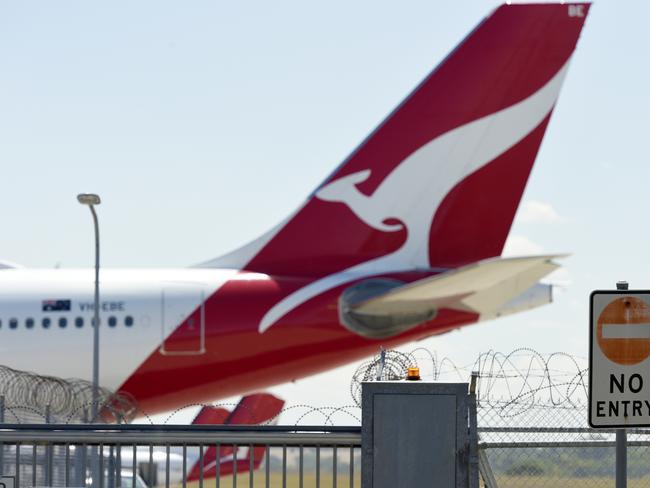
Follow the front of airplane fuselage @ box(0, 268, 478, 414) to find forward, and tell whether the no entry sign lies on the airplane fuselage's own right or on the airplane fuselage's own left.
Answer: on the airplane fuselage's own left

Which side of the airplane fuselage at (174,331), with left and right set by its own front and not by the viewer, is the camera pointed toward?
left

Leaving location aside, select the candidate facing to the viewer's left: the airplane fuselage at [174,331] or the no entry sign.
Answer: the airplane fuselage

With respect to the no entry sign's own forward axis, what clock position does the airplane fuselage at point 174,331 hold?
The airplane fuselage is roughly at 5 o'clock from the no entry sign.

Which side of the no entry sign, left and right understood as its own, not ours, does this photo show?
front

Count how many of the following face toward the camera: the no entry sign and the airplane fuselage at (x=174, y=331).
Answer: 1

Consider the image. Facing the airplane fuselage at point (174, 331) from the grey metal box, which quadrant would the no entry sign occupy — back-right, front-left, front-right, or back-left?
back-right

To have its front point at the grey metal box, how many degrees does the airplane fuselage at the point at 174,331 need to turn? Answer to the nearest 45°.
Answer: approximately 90° to its left

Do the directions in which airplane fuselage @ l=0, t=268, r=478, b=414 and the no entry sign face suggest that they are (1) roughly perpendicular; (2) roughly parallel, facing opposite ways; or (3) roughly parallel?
roughly perpendicular

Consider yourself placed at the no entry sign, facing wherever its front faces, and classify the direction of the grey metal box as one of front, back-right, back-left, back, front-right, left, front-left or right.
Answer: back-right
